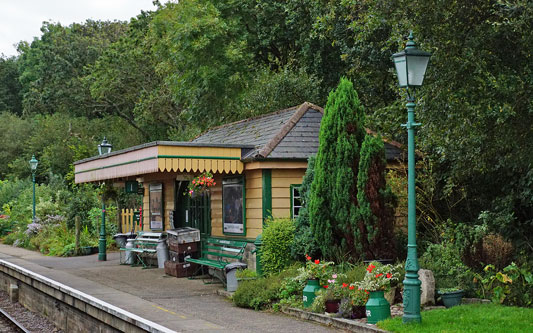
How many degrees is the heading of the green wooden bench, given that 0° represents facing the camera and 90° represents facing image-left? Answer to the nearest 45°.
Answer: approximately 45°

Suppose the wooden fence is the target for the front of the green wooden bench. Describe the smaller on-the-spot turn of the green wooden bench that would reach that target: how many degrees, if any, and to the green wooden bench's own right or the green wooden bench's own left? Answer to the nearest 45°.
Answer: approximately 135° to the green wooden bench's own right

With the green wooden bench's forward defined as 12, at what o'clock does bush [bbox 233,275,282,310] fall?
The bush is roughly at 10 o'clock from the green wooden bench.

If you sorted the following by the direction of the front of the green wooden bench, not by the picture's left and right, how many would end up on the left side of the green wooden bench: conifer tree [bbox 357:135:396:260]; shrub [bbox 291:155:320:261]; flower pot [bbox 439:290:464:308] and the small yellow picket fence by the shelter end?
3

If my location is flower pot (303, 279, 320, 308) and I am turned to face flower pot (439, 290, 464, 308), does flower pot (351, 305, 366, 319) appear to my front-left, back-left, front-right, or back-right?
front-right

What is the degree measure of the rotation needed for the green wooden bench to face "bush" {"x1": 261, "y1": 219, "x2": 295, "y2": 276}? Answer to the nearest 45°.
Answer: approximately 90° to its left

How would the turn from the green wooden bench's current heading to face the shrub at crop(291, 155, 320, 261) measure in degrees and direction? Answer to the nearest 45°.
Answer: approximately 90° to its left

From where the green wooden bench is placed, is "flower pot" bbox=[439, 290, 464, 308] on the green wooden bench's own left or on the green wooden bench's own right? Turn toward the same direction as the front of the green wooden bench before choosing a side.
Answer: on the green wooden bench's own left

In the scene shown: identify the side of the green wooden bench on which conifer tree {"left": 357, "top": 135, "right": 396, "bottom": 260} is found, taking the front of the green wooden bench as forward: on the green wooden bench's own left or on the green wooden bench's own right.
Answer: on the green wooden bench's own left

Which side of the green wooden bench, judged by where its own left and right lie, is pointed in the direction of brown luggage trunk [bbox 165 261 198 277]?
right

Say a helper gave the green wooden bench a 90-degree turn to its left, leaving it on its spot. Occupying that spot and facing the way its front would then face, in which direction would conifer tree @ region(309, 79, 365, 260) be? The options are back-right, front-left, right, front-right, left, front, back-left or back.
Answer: front

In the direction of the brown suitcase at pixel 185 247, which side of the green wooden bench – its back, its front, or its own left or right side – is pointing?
right

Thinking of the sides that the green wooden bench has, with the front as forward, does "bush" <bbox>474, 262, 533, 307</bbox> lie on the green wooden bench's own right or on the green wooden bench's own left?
on the green wooden bench's own left
